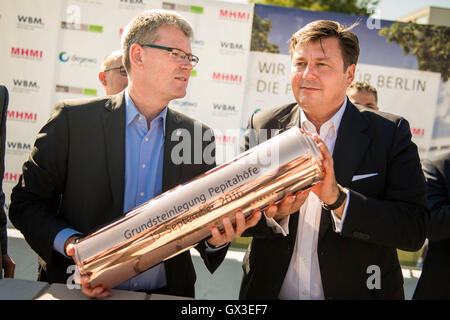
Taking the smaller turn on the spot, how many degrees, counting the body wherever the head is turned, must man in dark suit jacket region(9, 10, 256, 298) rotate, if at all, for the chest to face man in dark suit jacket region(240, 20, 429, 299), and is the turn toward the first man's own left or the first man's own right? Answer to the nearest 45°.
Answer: approximately 45° to the first man's own left

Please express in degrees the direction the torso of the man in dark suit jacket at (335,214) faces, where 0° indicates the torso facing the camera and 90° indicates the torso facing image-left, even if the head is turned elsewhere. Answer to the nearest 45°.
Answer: approximately 45°

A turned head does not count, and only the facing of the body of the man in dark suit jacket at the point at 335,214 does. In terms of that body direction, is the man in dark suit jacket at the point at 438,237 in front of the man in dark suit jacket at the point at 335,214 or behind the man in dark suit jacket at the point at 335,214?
behind

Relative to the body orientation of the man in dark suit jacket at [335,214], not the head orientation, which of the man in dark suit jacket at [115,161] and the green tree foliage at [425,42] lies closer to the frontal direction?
the man in dark suit jacket

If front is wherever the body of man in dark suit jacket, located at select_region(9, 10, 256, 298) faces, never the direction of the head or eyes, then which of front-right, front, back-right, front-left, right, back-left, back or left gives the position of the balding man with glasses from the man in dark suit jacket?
back-left

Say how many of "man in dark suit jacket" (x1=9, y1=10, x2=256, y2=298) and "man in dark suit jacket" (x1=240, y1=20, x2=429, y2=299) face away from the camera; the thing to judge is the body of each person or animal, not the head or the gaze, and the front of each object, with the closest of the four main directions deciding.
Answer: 0

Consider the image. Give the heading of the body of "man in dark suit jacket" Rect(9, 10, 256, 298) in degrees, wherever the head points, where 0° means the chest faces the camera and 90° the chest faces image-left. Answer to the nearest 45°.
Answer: approximately 315°

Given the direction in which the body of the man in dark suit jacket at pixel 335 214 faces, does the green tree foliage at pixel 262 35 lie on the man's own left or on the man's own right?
on the man's own right

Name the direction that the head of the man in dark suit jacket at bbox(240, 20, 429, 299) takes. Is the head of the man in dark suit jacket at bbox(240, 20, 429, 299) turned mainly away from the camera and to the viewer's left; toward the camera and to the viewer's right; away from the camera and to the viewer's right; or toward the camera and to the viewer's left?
toward the camera and to the viewer's left

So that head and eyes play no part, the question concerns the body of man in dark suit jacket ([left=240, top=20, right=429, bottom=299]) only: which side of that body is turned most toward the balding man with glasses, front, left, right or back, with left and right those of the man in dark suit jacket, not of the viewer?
right

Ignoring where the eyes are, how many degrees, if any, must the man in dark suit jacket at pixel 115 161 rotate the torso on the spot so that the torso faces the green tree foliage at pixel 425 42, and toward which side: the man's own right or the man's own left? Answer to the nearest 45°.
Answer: approximately 90° to the man's own left
